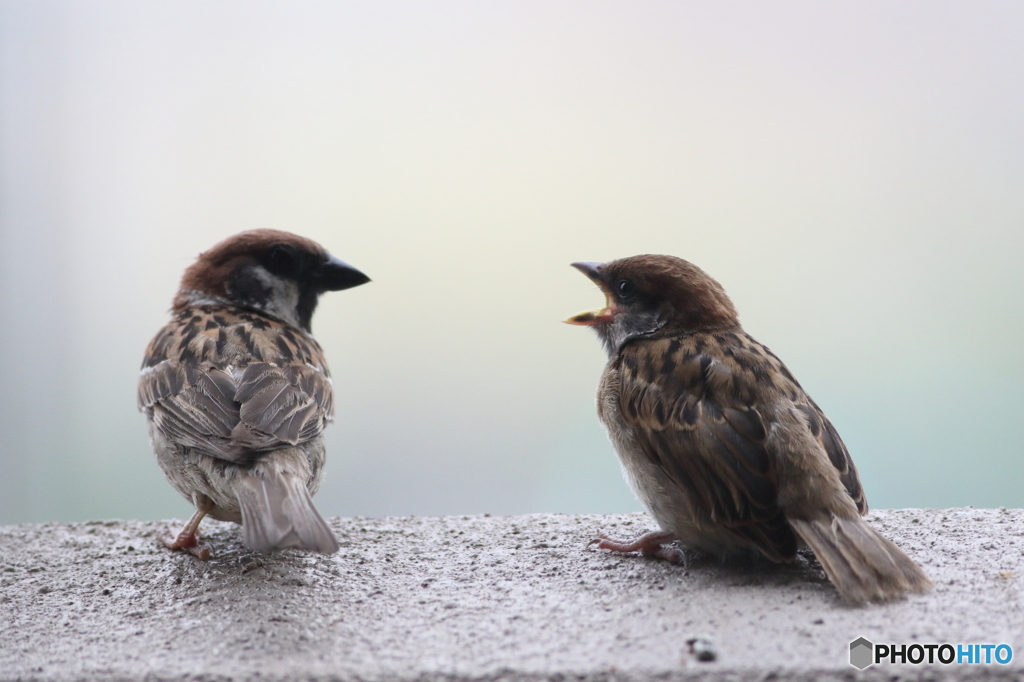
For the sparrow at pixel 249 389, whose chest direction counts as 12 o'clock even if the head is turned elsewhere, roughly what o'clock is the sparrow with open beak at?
The sparrow with open beak is roughly at 4 o'clock from the sparrow.

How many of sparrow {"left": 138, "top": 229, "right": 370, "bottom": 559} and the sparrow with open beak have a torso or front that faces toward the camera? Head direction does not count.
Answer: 0

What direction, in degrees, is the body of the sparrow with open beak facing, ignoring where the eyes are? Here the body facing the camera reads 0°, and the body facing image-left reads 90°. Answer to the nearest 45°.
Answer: approximately 135°

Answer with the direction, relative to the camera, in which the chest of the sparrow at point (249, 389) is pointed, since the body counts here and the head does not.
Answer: away from the camera

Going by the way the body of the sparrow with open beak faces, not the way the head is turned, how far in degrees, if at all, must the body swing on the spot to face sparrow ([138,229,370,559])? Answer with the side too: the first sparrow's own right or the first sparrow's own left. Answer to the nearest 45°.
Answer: approximately 45° to the first sparrow's own left
